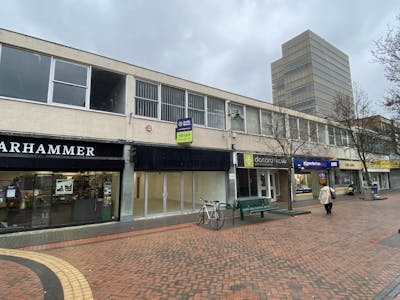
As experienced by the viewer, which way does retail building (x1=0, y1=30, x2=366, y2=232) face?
facing the viewer and to the right of the viewer

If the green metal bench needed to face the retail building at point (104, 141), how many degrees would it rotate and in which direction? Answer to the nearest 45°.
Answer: approximately 135° to its right

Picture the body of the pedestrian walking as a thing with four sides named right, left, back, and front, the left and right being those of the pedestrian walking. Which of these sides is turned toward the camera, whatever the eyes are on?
back

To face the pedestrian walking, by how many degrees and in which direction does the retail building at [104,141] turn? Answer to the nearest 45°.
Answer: approximately 45° to its left

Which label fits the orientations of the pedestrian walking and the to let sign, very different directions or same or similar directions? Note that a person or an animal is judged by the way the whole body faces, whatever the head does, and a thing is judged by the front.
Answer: very different directions

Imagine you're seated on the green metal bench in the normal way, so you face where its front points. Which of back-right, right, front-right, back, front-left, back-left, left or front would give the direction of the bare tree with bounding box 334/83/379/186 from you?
left

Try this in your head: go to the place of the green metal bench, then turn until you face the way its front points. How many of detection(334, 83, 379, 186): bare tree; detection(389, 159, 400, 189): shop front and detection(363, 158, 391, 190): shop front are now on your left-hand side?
3

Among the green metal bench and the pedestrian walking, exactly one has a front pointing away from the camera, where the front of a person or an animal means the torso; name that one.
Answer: the pedestrian walking

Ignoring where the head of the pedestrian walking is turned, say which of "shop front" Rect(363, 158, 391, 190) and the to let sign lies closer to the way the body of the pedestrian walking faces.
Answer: the shop front

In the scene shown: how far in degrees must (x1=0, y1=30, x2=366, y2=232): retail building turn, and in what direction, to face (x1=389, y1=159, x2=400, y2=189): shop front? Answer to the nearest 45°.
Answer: approximately 90° to its left
